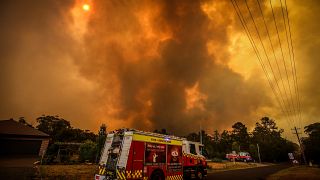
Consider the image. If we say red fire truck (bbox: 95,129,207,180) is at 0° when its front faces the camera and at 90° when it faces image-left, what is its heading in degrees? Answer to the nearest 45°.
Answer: approximately 225°

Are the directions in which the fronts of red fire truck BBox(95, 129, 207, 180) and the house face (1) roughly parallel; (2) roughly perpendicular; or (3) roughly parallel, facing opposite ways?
roughly perpendicular

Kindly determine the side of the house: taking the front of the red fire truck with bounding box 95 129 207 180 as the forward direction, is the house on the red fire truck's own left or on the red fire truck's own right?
on the red fire truck's own left

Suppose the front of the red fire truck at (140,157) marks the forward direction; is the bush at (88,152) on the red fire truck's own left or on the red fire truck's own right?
on the red fire truck's own left

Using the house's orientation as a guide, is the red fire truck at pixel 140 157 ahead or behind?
ahead
